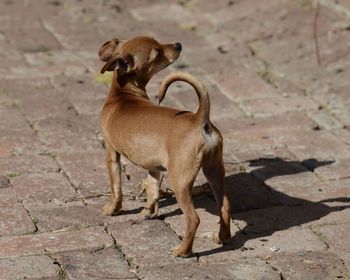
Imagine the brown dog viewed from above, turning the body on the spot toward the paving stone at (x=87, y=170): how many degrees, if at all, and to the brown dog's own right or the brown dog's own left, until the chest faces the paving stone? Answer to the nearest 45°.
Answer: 0° — it already faces it

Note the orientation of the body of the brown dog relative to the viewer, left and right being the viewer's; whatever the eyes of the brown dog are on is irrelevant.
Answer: facing away from the viewer and to the left of the viewer

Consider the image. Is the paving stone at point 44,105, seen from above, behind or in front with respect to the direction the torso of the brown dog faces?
in front

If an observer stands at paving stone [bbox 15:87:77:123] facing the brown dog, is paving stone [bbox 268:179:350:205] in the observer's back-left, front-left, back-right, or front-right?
front-left

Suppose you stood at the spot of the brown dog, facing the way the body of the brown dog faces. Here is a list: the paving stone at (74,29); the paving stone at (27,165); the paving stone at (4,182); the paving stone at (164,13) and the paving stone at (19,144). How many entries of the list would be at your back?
0

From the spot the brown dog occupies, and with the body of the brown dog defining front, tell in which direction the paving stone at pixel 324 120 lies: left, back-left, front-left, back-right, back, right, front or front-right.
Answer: right

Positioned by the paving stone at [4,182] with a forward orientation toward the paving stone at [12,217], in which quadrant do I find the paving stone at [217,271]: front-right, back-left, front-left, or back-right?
front-left

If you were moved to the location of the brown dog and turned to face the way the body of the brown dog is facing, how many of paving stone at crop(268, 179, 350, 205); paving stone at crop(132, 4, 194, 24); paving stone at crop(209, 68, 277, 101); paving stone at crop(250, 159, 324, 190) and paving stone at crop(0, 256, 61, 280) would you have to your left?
1

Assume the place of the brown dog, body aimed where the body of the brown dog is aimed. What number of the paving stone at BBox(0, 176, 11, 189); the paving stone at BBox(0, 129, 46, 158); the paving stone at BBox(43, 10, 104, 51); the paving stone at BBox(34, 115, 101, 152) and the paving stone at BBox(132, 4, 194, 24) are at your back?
0

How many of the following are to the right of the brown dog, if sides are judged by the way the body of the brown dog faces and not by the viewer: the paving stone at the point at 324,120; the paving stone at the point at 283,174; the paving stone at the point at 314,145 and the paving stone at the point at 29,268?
3

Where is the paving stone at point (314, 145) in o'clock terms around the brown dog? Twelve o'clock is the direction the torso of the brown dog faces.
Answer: The paving stone is roughly at 3 o'clock from the brown dog.

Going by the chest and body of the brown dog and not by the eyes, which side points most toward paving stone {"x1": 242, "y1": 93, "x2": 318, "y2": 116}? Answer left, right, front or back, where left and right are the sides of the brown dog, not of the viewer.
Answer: right

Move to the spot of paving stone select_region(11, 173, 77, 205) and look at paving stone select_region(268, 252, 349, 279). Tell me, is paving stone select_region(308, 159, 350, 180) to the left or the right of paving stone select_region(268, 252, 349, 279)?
left

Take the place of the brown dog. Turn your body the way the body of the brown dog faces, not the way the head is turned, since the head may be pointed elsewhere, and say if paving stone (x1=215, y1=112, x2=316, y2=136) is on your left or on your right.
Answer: on your right

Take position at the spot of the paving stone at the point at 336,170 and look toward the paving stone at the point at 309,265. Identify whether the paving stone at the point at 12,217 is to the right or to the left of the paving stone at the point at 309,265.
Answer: right

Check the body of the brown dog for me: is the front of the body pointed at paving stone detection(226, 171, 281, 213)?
no

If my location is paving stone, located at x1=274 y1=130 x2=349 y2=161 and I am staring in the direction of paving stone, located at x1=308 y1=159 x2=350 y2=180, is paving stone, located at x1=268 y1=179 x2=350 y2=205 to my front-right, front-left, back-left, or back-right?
front-right

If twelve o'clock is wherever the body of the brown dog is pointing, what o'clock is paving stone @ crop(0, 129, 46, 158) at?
The paving stone is roughly at 12 o'clock from the brown dog.
